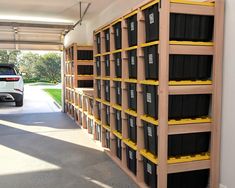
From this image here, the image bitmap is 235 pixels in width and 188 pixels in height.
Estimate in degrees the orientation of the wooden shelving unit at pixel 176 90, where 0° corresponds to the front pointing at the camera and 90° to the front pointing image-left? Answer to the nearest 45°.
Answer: approximately 45°

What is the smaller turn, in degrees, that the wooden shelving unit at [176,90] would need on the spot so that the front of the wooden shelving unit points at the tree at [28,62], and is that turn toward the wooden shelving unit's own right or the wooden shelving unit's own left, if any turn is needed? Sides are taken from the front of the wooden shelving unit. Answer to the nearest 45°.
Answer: approximately 90° to the wooden shelving unit's own right

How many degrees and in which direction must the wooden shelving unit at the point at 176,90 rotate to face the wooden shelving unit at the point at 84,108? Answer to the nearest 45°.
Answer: approximately 90° to its right

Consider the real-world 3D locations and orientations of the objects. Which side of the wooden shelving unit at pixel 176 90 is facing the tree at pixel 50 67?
right

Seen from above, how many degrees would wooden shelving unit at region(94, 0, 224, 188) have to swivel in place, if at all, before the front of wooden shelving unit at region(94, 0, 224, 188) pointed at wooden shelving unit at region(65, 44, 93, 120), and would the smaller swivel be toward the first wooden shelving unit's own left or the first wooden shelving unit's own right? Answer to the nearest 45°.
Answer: approximately 90° to the first wooden shelving unit's own right
